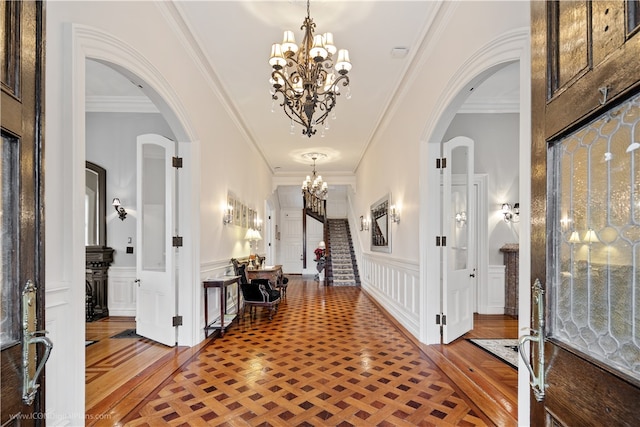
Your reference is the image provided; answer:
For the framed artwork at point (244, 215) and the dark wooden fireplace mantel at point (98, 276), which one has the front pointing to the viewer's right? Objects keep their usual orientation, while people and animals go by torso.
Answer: the framed artwork

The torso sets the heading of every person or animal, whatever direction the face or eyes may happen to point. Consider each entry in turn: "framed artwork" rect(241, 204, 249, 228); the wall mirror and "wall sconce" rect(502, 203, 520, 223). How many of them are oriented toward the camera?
2

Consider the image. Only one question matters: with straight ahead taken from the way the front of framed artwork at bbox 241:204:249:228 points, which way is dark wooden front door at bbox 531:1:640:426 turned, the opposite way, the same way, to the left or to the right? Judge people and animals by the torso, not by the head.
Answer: the opposite way

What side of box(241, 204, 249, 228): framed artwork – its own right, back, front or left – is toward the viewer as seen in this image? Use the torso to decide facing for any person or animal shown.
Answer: right

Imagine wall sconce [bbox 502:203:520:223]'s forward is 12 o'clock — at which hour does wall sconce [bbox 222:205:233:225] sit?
wall sconce [bbox 222:205:233:225] is roughly at 2 o'clock from wall sconce [bbox 502:203:520:223].

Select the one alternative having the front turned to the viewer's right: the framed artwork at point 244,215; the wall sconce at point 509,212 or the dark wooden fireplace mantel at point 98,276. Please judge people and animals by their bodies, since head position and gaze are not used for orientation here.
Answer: the framed artwork

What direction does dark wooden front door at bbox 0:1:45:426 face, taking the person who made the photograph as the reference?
facing the viewer and to the right of the viewer

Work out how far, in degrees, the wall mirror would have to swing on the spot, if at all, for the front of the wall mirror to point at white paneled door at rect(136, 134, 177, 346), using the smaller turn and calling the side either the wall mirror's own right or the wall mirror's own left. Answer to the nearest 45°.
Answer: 0° — it already faces it

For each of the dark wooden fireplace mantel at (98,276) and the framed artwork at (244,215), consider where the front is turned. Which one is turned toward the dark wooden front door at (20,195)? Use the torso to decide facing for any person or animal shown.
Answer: the dark wooden fireplace mantel

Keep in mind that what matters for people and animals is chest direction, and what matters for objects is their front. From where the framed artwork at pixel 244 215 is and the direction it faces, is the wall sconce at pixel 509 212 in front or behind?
in front
